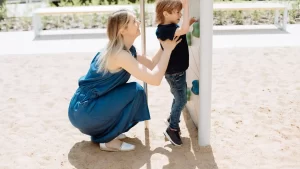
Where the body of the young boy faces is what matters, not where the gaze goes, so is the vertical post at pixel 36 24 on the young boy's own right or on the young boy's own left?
on the young boy's own left

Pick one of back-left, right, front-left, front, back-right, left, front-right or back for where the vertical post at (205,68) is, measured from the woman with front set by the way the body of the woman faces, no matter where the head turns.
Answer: front

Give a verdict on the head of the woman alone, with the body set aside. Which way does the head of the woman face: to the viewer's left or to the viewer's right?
to the viewer's right

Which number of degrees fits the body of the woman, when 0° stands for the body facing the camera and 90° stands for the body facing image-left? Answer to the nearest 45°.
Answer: approximately 270°

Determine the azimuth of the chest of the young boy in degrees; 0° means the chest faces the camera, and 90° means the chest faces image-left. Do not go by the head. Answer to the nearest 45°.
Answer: approximately 270°
